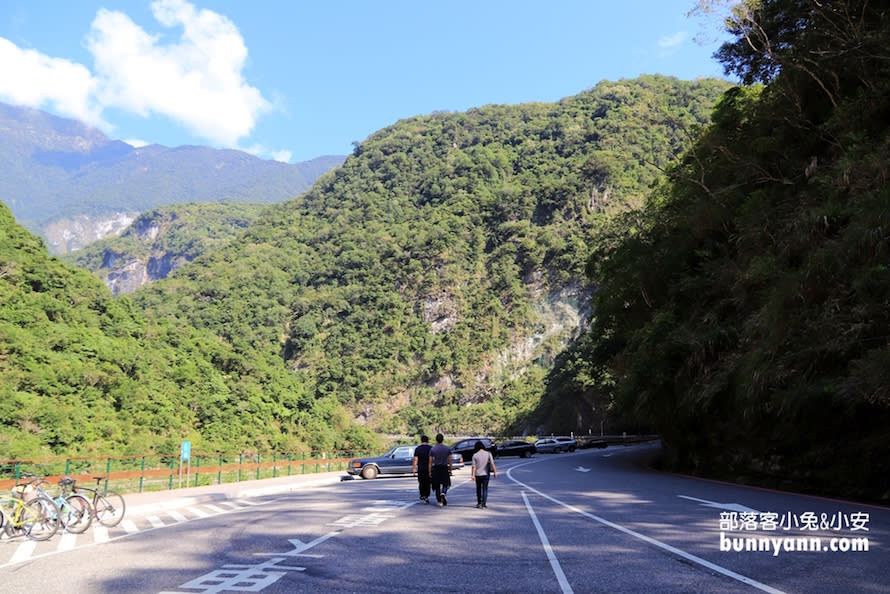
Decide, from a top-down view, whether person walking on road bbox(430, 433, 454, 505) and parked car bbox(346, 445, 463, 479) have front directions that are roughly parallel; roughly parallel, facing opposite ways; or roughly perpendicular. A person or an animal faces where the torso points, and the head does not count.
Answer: roughly perpendicular

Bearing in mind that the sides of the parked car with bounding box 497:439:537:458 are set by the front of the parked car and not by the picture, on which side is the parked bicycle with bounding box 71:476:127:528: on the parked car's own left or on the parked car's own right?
on the parked car's own left

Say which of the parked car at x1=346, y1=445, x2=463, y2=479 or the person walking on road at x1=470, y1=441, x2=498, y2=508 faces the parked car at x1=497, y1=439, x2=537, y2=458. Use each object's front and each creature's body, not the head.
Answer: the person walking on road

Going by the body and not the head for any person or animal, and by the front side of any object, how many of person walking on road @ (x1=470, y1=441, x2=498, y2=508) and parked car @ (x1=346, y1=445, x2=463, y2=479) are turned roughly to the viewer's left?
1

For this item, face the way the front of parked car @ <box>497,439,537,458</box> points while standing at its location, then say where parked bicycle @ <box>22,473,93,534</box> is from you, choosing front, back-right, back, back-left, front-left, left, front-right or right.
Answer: left

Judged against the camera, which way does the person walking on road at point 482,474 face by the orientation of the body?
away from the camera

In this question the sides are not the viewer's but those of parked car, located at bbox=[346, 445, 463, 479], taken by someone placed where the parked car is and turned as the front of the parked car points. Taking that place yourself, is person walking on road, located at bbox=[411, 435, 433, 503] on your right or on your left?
on your left

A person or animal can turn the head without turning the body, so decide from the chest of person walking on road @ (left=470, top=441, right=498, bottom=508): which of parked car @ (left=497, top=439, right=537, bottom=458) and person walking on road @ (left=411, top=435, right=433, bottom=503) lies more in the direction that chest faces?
the parked car

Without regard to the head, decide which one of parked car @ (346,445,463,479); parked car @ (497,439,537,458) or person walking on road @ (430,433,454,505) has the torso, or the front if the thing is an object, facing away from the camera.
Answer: the person walking on road

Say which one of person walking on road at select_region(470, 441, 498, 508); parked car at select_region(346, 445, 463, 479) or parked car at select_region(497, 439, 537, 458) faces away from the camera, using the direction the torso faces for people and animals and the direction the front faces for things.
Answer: the person walking on road

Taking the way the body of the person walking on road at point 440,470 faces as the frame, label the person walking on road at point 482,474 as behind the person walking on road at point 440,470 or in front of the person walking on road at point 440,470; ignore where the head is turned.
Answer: behind

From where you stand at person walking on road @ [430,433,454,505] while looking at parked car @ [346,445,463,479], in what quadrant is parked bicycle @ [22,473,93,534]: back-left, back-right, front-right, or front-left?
back-left

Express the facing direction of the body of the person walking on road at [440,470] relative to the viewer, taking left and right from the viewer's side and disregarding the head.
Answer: facing away from the viewer

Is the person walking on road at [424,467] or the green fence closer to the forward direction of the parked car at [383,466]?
the green fence

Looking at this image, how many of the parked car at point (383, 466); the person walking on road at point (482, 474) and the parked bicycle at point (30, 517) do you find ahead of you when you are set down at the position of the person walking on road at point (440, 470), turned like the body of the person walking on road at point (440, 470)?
1

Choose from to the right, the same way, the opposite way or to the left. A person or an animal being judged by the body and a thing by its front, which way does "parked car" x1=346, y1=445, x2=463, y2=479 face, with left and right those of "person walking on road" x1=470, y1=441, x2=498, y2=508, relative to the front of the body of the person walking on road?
to the left

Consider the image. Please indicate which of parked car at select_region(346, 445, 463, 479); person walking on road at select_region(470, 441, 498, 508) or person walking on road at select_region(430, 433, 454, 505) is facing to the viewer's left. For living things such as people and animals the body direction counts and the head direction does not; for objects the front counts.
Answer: the parked car

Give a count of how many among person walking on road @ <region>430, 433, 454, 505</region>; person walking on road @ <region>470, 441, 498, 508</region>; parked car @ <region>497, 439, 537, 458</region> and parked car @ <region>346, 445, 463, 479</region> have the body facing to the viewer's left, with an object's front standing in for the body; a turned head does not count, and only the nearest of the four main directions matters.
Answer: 2
